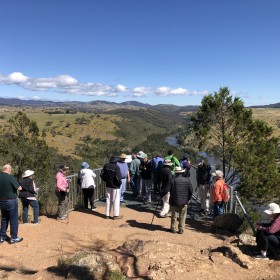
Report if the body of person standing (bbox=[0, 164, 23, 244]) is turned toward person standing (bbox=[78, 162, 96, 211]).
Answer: yes

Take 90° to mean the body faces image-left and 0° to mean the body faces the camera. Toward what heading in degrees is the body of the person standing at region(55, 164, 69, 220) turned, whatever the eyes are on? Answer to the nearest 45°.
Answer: approximately 270°

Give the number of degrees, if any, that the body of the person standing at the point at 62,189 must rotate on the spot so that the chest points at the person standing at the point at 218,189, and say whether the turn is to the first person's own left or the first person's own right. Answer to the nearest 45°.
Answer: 0° — they already face them

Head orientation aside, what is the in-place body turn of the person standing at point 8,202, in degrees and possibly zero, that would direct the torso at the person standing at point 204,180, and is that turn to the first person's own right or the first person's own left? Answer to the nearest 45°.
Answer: approximately 45° to the first person's own right

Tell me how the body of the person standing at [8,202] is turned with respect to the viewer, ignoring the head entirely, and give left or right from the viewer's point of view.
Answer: facing away from the viewer and to the right of the viewer

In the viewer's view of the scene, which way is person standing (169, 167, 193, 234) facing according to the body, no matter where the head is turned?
away from the camera

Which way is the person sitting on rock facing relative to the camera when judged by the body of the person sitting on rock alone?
to the viewer's left

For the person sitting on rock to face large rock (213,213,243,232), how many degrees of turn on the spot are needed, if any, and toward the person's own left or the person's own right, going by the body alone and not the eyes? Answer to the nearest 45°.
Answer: approximately 45° to the person's own right
